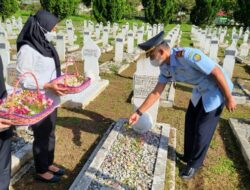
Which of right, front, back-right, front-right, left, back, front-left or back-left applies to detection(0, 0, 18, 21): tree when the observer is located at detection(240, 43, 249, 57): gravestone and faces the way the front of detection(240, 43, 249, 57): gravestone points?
right

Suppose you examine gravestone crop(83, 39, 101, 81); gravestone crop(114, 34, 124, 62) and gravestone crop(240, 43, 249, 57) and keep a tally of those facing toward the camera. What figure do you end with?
3

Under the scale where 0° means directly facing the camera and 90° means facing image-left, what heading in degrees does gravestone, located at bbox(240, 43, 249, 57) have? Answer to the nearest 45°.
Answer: approximately 0°

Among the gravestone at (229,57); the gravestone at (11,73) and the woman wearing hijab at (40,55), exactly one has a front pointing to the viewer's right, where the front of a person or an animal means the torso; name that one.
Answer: the woman wearing hijab

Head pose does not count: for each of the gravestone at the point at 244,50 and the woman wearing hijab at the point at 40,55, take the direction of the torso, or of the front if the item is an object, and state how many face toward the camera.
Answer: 1

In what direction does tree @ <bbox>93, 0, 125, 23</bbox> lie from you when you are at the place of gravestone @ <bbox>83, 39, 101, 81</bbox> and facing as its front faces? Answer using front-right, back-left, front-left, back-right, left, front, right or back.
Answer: back

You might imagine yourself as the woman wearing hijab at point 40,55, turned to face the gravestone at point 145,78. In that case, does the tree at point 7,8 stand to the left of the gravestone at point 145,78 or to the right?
left

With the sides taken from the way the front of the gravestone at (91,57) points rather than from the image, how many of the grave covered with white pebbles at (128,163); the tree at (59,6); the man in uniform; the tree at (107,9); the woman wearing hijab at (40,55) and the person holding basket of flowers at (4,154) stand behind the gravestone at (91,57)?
2

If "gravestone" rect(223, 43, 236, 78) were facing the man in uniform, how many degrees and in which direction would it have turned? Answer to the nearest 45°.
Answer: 0° — it already faces them

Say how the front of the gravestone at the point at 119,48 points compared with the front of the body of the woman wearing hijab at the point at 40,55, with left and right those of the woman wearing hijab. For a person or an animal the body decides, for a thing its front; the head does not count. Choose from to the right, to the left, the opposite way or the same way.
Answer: to the right

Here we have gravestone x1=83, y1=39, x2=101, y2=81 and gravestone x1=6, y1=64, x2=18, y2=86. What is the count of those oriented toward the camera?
2

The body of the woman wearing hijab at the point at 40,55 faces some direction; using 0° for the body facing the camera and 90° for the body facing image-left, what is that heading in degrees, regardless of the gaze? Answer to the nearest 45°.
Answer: approximately 270°

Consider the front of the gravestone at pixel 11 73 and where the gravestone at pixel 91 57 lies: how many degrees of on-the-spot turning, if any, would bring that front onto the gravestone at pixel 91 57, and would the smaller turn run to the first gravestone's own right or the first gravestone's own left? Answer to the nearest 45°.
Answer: approximately 90° to the first gravestone's own left

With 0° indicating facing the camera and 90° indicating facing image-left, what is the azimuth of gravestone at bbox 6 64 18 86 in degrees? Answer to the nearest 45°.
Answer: approximately 0°

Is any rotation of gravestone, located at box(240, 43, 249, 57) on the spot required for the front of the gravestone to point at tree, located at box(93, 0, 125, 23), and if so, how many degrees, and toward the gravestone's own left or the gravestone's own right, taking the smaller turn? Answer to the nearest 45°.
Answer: approximately 135° to the gravestone's own right

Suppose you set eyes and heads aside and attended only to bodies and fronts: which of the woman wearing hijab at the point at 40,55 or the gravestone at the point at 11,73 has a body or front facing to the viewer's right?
the woman wearing hijab

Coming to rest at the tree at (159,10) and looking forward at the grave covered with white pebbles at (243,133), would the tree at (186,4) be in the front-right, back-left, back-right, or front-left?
back-left
